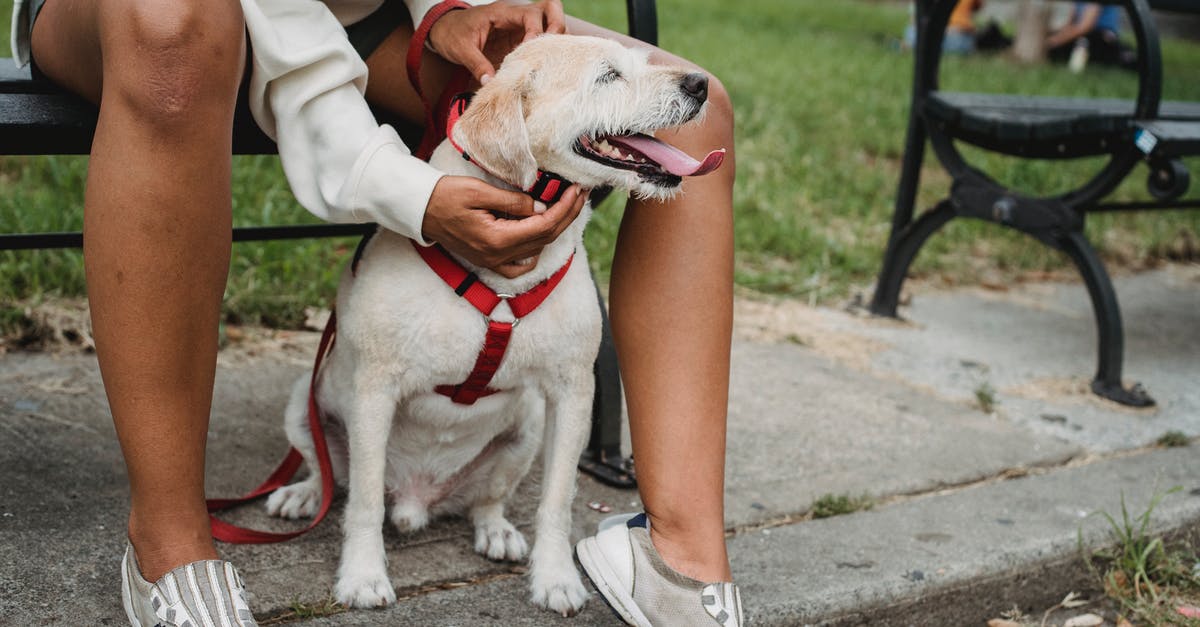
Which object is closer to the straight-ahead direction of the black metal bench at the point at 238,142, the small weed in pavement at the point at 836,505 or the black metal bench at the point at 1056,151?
the small weed in pavement

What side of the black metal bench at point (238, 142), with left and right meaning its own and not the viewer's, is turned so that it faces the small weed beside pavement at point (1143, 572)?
left

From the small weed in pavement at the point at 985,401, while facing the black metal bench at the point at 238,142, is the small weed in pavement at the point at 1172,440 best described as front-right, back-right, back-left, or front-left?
back-left

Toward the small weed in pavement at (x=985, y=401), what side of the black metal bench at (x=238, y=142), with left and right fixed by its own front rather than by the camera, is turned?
left

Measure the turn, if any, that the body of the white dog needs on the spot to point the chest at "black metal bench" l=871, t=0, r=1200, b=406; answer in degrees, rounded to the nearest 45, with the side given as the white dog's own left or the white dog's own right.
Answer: approximately 135° to the white dog's own left

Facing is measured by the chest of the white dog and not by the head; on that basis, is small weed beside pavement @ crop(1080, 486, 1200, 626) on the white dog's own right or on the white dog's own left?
on the white dog's own left

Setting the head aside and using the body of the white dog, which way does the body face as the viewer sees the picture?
toward the camera

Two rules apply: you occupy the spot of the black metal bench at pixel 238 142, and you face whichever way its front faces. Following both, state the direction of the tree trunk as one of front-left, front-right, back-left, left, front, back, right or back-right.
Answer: back-left

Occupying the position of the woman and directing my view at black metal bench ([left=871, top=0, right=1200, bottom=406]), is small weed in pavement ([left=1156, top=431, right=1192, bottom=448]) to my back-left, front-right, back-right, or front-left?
front-right

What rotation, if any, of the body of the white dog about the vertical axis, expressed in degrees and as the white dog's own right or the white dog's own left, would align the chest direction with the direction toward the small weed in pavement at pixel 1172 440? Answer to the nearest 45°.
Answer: approximately 135° to the white dog's own left

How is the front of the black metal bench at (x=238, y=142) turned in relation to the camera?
facing the viewer
